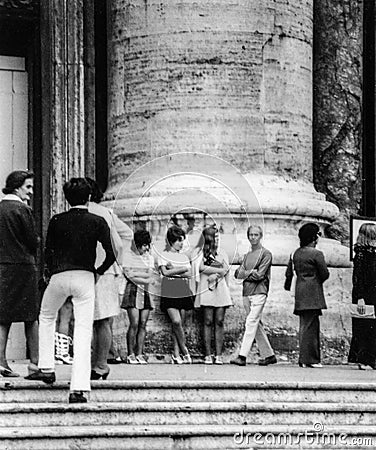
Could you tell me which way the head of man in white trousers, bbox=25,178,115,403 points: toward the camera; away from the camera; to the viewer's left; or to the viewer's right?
away from the camera

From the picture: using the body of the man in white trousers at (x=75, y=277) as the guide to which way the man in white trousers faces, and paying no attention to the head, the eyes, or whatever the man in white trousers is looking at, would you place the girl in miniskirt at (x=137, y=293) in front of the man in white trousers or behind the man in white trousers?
in front

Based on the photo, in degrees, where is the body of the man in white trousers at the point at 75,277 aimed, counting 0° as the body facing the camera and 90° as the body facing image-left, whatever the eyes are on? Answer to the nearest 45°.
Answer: approximately 180°

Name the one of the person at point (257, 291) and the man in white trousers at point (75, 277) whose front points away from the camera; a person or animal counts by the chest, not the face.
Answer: the man in white trousers
